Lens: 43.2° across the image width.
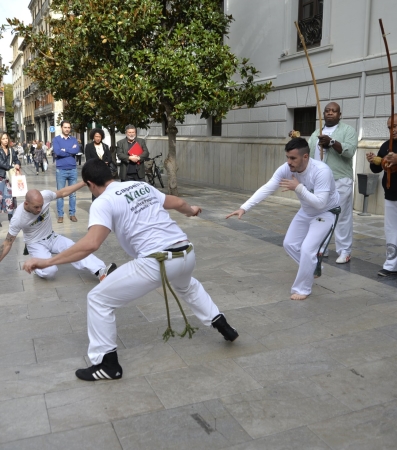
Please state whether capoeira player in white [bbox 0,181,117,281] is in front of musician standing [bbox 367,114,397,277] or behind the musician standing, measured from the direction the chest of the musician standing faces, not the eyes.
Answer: in front

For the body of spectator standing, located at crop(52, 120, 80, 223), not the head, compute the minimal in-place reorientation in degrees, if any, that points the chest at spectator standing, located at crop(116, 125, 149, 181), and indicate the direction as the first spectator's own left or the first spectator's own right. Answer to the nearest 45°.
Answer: approximately 90° to the first spectator's own left

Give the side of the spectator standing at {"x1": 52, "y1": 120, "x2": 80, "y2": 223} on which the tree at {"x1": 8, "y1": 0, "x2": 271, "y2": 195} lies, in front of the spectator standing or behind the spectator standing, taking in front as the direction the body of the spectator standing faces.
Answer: behind

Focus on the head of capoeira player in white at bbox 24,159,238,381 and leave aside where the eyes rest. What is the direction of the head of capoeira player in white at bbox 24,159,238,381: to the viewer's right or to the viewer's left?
to the viewer's left

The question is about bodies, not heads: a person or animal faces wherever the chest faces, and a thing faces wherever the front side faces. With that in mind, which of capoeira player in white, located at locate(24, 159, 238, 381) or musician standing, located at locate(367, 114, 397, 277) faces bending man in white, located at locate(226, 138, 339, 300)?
the musician standing

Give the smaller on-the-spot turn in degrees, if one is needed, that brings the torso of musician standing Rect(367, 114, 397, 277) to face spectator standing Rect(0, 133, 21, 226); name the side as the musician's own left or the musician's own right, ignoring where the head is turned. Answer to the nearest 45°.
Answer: approximately 45° to the musician's own right

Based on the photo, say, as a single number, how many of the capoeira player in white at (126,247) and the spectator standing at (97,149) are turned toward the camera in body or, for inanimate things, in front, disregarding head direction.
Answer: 1

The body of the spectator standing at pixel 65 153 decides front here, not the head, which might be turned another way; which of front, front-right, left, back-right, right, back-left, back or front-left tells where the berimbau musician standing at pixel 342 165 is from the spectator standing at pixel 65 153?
front-left

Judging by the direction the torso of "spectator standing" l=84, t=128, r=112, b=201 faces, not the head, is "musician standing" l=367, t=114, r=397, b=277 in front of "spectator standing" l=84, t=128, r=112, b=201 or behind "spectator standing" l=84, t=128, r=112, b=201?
in front

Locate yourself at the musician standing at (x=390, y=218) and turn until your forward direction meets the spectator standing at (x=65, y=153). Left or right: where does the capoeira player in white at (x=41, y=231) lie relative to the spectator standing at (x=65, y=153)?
left

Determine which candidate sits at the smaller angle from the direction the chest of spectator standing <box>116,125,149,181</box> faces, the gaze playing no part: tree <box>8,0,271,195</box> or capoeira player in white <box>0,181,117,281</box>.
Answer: the capoeira player in white
